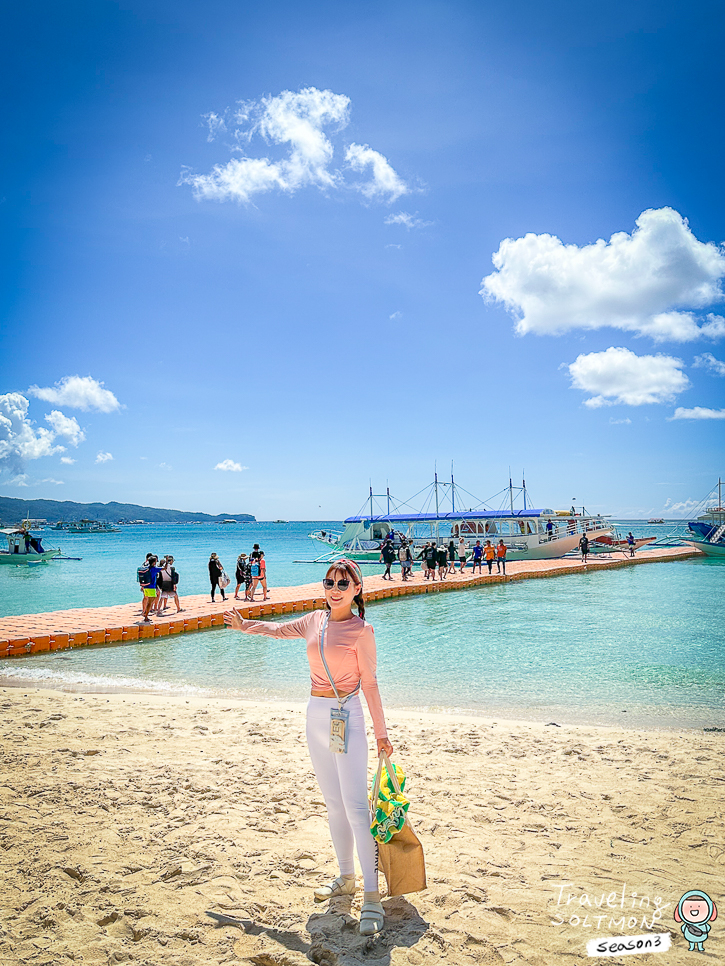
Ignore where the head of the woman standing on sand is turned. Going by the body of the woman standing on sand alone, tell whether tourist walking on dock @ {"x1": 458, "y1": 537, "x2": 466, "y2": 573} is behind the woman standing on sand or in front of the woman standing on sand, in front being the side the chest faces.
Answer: behind

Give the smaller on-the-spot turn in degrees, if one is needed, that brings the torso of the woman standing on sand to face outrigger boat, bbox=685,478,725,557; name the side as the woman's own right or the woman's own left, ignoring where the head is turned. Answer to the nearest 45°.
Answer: approximately 180°
